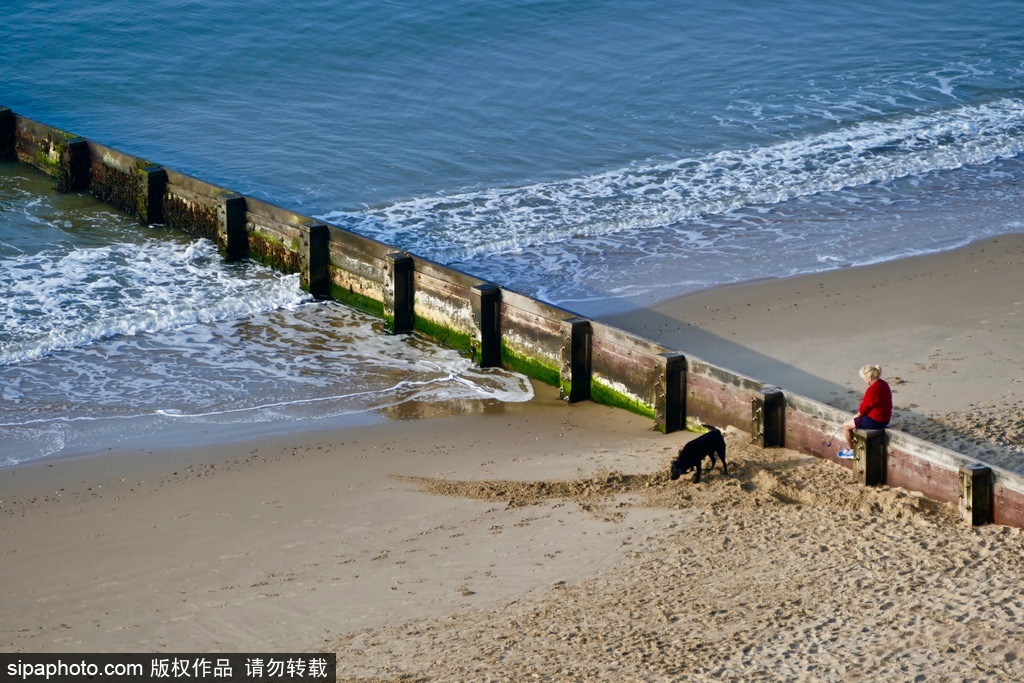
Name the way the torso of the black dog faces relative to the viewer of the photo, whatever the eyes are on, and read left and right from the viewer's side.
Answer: facing the viewer and to the left of the viewer
